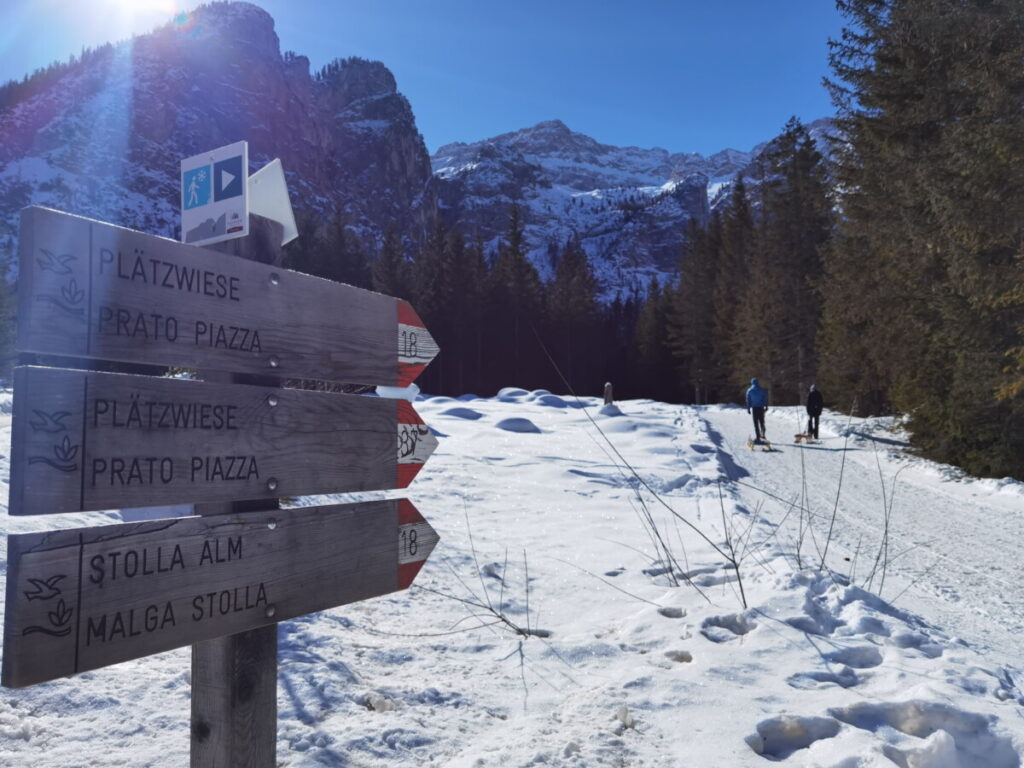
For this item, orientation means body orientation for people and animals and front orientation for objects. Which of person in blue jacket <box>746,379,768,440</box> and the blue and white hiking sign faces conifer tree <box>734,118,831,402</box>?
the person in blue jacket

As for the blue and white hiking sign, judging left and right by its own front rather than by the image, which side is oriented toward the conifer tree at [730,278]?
back

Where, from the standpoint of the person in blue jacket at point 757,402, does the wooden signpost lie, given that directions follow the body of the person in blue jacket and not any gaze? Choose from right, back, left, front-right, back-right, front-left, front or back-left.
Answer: back

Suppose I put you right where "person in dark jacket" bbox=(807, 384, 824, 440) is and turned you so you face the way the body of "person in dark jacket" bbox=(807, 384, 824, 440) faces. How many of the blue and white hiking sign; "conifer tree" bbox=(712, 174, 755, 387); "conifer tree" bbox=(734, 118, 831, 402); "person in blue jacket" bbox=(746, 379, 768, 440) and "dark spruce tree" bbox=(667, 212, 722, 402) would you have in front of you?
3

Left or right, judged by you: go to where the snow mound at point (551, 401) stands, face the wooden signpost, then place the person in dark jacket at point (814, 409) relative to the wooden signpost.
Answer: left

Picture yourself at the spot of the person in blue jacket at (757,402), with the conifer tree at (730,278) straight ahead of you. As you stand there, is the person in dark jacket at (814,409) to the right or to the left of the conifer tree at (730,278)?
right

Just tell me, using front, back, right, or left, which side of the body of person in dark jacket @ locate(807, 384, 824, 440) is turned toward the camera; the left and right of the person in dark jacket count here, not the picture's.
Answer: back

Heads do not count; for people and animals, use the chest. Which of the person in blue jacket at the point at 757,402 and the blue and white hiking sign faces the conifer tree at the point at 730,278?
the person in blue jacket

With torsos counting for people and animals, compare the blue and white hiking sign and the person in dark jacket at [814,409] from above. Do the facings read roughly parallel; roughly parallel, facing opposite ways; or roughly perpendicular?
roughly parallel, facing opposite ways

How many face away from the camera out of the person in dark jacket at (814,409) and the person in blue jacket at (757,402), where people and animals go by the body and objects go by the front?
2

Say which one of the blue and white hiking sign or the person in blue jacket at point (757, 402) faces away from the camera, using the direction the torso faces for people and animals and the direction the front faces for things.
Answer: the person in blue jacket

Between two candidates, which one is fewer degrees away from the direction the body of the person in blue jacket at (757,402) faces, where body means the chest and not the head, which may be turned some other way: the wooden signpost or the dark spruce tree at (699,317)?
the dark spruce tree

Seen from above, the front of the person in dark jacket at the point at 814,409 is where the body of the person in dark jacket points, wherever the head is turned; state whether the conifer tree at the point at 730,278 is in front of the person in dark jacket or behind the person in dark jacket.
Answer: in front

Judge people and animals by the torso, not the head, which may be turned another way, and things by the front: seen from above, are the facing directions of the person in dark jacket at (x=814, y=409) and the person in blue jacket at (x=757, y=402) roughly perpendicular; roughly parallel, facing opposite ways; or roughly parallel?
roughly parallel

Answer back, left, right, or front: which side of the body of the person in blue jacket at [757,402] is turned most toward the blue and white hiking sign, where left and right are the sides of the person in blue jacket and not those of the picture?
back

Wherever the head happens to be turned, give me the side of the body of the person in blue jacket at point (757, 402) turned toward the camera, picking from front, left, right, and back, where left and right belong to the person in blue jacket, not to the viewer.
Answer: back

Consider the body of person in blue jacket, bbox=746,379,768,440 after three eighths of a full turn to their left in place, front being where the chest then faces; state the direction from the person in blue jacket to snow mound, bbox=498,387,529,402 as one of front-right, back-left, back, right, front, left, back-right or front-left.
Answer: right

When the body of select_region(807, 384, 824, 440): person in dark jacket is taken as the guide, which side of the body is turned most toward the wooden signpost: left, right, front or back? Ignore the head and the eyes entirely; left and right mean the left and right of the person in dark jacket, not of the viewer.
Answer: back

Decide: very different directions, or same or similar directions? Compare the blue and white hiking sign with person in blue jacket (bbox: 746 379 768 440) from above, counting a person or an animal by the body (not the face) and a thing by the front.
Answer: very different directions

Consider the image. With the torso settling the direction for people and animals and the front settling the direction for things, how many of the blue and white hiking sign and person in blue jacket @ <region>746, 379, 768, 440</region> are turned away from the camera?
1
